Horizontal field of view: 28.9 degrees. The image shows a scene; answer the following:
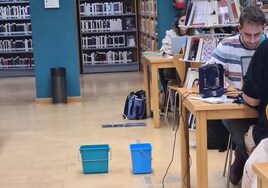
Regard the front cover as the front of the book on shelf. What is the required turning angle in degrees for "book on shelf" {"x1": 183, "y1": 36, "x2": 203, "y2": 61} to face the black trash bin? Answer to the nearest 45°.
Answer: approximately 135° to its right

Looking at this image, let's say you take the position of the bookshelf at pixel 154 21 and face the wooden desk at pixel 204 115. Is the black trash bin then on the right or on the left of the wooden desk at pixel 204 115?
right

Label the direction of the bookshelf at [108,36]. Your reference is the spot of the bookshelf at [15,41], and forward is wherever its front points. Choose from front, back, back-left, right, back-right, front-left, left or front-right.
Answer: left

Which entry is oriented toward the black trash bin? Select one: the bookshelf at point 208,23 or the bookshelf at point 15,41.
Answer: the bookshelf at point 15,41

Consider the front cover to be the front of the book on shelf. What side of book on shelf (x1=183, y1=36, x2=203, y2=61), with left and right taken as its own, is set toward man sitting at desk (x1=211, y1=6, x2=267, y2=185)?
front

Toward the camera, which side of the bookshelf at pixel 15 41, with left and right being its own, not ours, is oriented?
front

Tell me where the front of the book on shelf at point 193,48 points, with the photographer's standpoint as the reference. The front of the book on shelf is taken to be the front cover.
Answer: facing the viewer

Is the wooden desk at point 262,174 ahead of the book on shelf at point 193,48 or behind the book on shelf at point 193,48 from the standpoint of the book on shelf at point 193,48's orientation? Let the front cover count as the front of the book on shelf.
ahead

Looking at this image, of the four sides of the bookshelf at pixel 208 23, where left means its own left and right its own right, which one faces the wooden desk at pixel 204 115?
front

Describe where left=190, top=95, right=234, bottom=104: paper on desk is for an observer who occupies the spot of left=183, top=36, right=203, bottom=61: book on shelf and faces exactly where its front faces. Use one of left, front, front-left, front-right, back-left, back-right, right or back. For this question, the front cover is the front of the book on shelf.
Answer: front

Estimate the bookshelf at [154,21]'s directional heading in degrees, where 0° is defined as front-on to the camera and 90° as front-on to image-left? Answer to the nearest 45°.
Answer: approximately 45°

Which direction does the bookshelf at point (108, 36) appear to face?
toward the camera
